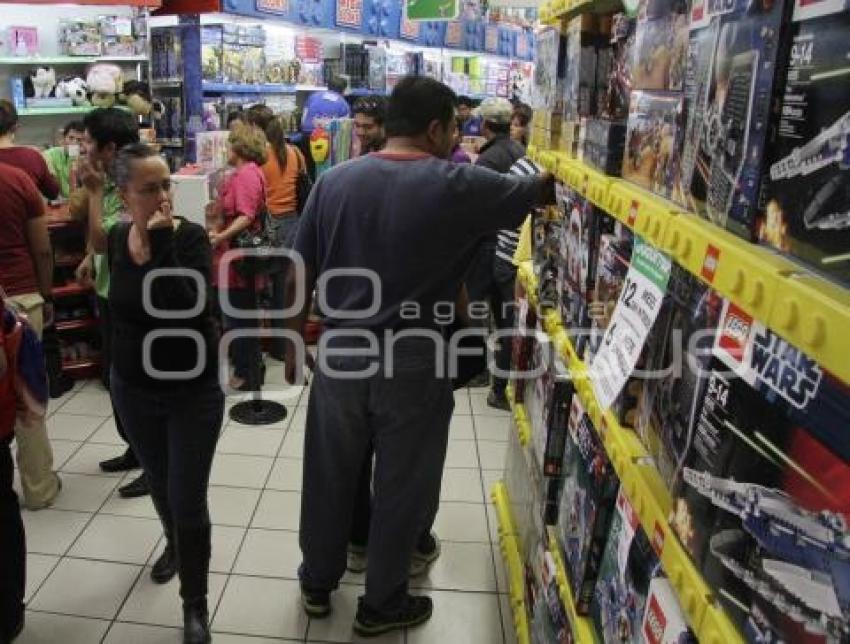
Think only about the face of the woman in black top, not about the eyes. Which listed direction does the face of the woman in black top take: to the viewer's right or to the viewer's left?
to the viewer's right

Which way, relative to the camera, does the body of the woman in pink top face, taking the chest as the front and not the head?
to the viewer's left

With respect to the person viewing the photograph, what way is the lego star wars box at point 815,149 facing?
facing the viewer and to the left of the viewer

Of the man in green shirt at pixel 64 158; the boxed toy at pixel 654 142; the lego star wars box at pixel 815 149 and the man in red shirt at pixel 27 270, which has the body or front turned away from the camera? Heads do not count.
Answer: the man in red shirt

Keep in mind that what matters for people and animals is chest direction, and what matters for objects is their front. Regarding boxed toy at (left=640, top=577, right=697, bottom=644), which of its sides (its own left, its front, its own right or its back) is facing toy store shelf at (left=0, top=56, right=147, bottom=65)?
right

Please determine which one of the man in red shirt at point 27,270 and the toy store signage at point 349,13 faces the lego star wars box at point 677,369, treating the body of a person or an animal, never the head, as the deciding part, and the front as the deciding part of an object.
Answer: the toy store signage

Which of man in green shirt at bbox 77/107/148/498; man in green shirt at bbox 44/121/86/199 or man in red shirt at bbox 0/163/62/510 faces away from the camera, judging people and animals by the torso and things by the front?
the man in red shirt

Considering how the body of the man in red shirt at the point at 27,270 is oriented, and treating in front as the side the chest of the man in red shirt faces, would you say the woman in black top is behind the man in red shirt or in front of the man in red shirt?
behind

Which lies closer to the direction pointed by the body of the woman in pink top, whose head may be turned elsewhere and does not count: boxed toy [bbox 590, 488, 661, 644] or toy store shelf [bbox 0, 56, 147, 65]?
the toy store shelf

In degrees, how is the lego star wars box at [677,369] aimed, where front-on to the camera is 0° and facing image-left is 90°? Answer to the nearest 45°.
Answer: approximately 45°

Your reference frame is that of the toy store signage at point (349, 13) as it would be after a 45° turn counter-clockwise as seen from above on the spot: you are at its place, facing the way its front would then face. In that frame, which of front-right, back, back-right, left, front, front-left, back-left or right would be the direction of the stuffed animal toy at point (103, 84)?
right

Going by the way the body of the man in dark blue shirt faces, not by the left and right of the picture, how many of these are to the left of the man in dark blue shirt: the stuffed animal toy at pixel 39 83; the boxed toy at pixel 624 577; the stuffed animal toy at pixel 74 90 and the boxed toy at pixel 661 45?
2
